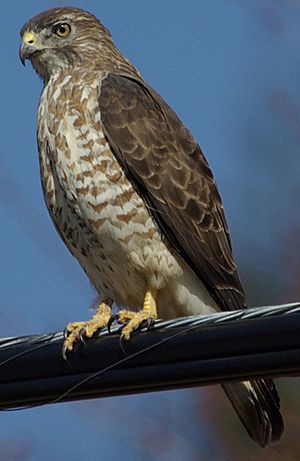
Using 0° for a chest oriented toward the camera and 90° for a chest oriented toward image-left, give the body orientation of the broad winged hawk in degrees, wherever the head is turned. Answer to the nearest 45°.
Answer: approximately 45°
